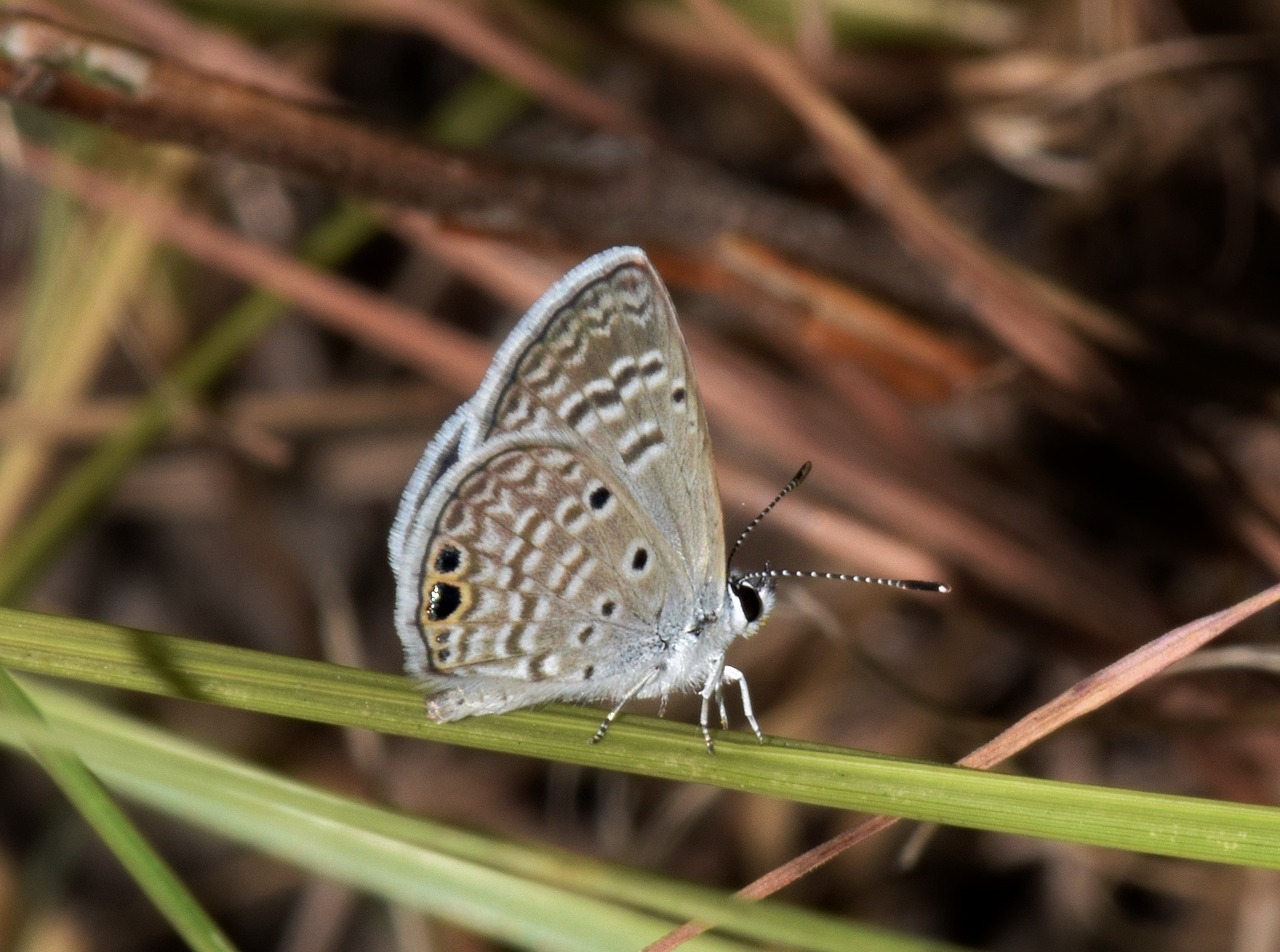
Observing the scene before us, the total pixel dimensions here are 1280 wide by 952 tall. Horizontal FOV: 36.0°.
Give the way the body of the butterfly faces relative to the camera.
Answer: to the viewer's right

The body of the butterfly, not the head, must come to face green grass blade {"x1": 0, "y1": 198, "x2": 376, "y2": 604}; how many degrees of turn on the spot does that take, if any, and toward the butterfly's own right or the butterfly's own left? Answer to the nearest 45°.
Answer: approximately 135° to the butterfly's own left

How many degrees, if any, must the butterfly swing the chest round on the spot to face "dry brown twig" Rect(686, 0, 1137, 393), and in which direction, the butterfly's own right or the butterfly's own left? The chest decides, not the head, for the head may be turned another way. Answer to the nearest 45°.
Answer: approximately 45° to the butterfly's own left

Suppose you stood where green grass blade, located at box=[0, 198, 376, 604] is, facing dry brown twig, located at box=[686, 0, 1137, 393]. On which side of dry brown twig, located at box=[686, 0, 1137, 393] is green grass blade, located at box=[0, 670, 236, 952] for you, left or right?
right

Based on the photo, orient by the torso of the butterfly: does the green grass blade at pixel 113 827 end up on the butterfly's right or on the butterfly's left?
on the butterfly's right
